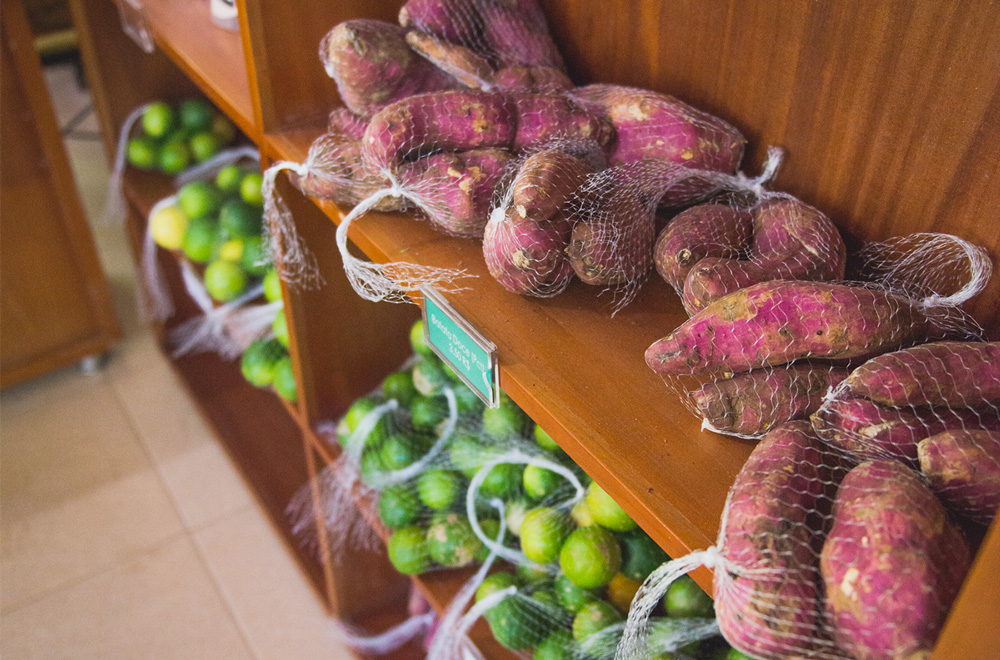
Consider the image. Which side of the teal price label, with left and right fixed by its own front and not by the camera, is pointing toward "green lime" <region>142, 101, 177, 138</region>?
right

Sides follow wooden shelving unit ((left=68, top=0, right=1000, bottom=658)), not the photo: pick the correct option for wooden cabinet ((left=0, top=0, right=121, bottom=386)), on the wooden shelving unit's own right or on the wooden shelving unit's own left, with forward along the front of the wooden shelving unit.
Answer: on the wooden shelving unit's own right

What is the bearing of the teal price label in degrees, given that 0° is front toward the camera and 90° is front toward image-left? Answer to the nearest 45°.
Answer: approximately 45°

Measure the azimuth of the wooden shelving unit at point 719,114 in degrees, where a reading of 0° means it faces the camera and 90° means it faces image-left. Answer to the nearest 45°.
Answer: approximately 45°
